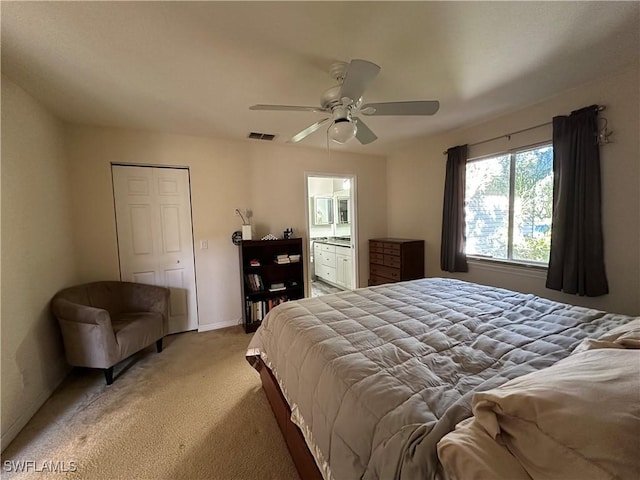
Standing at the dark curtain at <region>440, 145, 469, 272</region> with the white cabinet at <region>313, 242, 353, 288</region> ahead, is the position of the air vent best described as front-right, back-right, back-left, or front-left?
front-left

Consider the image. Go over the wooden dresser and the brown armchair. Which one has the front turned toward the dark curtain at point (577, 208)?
the brown armchair

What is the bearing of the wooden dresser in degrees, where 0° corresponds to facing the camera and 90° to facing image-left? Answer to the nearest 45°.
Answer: approximately 45°

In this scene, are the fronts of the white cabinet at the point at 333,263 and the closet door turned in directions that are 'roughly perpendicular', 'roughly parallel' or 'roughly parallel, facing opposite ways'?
roughly perpendicular

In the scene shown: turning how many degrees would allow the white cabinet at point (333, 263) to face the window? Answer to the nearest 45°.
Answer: approximately 90° to its left

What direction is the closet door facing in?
toward the camera

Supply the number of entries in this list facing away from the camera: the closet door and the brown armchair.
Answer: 0

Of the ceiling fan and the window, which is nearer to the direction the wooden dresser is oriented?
the ceiling fan

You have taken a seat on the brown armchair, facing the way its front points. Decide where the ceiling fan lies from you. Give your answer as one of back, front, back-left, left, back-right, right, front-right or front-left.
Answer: front

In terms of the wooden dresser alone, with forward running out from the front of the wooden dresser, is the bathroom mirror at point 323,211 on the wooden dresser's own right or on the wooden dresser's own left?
on the wooden dresser's own right

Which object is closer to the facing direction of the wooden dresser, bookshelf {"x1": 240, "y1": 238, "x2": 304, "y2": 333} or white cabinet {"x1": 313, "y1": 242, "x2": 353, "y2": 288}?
the bookshelf

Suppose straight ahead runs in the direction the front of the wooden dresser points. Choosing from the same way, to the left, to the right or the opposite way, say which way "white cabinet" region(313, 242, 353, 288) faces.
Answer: the same way
